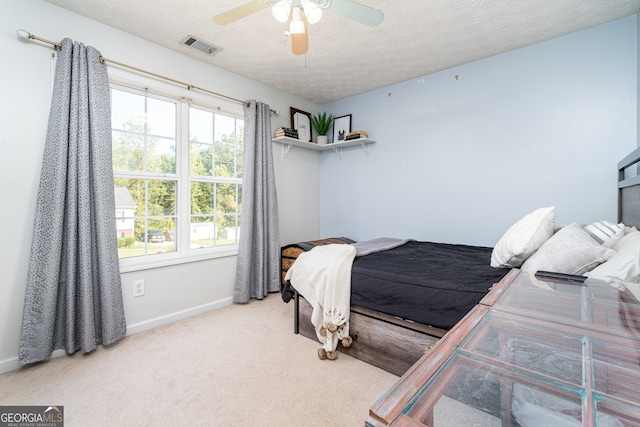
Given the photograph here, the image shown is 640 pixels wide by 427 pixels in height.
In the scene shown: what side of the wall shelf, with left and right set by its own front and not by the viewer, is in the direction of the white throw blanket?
front

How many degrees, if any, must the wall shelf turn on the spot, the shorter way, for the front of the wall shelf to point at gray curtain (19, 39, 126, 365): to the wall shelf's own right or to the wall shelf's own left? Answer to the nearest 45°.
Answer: approximately 45° to the wall shelf's own right

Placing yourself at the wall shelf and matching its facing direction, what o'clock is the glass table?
The glass table is roughly at 12 o'clock from the wall shelf.

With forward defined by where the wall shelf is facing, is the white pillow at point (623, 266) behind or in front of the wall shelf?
in front

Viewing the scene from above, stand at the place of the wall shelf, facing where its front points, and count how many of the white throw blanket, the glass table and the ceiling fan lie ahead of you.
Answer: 3

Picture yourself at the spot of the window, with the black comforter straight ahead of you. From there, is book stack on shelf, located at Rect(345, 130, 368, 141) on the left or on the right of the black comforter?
left

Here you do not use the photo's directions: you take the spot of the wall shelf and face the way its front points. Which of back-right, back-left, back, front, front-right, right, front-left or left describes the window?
front-right

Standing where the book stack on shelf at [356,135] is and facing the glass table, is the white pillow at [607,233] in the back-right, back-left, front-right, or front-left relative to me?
front-left

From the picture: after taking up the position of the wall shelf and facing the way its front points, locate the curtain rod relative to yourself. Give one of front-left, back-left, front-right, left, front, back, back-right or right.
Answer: front-right

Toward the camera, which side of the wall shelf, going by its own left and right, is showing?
front
